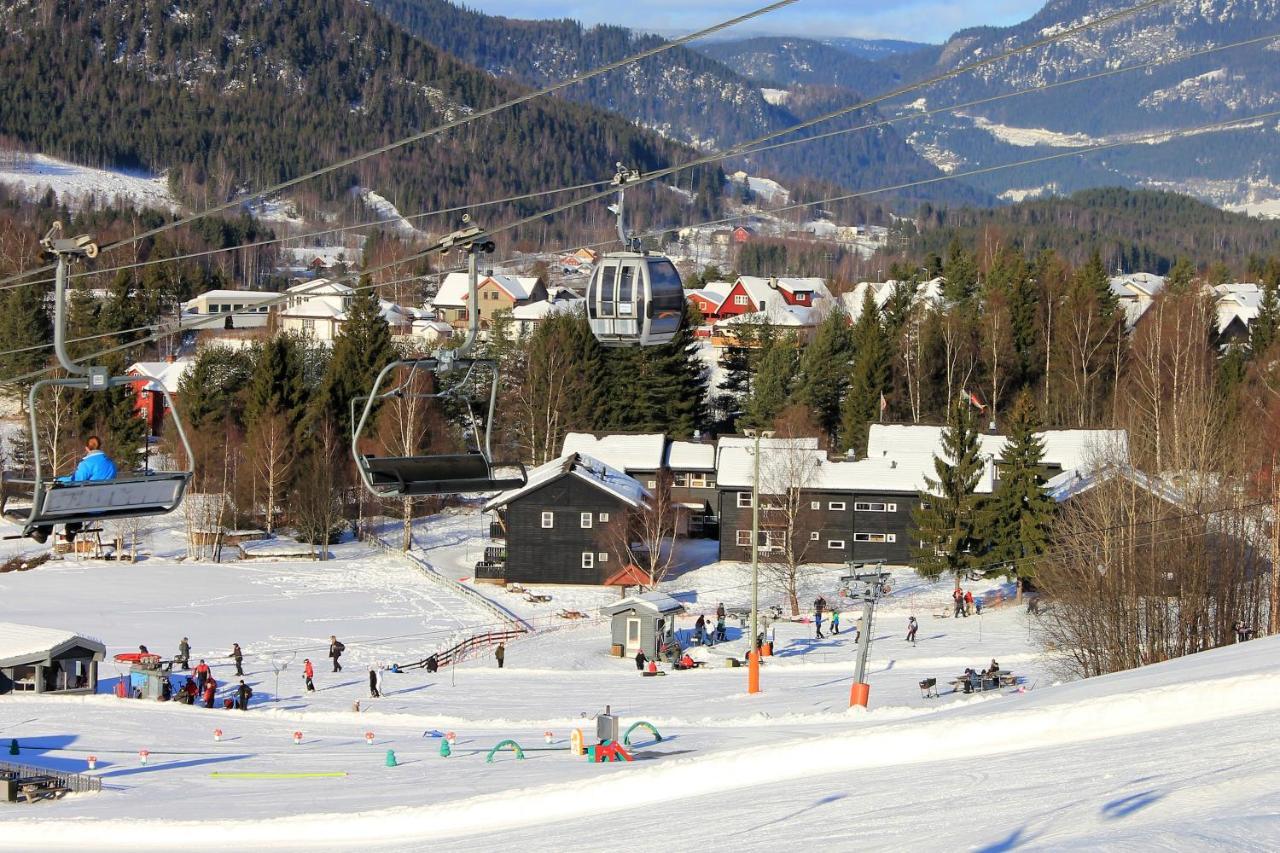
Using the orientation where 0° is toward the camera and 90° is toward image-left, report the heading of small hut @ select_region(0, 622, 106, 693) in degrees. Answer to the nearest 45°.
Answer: approximately 315°

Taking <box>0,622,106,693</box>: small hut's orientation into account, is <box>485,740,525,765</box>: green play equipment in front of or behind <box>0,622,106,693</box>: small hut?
in front

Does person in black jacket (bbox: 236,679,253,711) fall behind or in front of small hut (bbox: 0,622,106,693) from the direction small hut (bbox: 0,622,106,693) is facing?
in front

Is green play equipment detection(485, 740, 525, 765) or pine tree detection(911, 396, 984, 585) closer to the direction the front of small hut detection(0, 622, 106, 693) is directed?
the green play equipment
